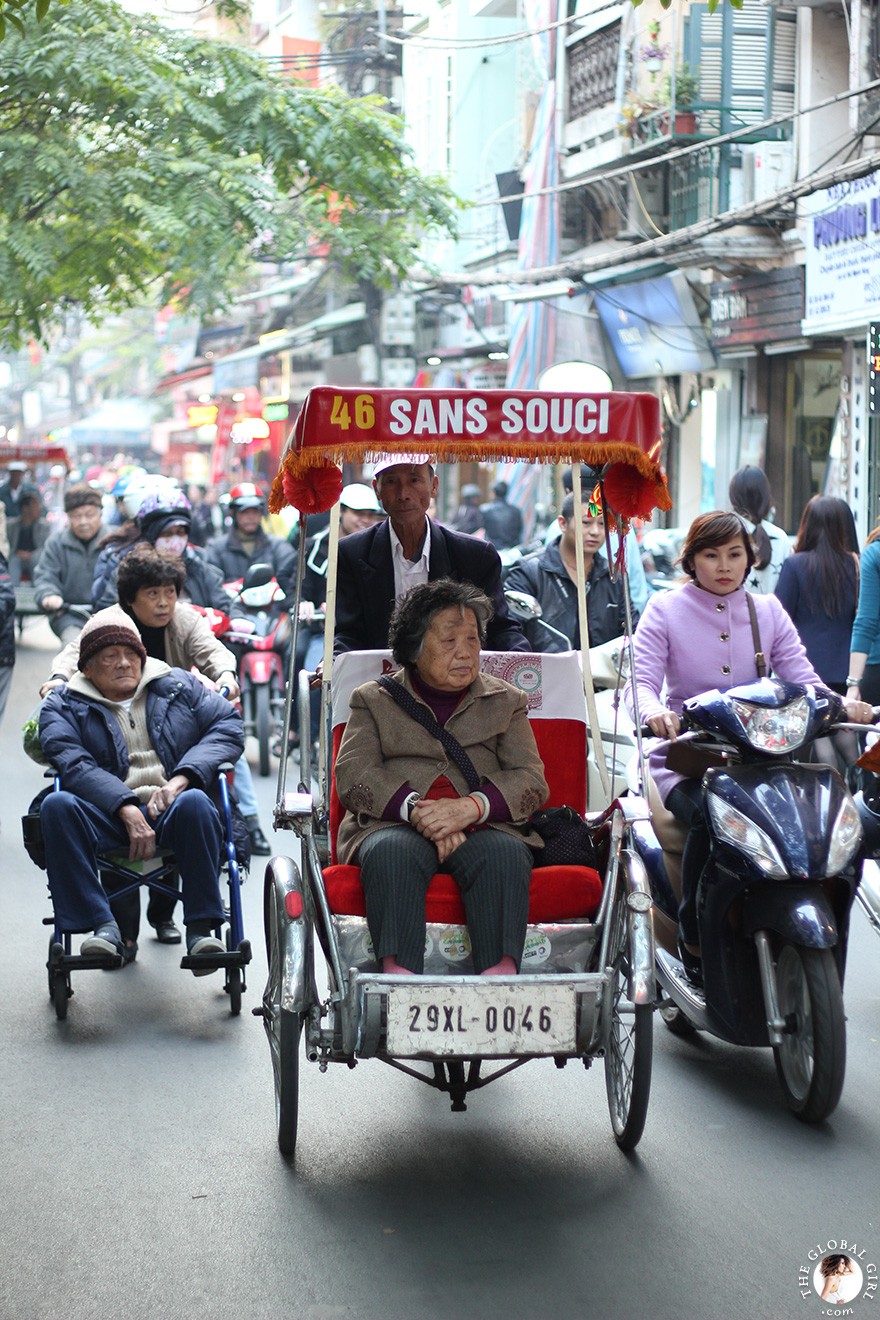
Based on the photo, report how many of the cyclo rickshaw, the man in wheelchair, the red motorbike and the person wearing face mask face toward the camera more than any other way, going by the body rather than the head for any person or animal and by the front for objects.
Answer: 4

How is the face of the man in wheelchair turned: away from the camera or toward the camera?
toward the camera

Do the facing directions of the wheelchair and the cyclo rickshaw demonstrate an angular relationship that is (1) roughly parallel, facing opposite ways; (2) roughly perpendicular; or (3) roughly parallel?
roughly parallel

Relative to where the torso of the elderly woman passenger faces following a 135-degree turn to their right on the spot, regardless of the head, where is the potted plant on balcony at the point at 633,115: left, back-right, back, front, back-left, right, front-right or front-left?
front-right

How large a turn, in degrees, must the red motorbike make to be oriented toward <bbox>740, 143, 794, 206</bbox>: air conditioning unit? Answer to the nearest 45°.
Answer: approximately 135° to its left

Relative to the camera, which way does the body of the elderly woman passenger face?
toward the camera

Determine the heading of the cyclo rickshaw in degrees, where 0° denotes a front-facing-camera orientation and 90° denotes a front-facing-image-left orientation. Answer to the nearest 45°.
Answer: approximately 0°

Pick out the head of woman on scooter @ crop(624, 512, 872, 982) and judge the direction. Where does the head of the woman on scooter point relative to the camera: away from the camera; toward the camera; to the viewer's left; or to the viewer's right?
toward the camera

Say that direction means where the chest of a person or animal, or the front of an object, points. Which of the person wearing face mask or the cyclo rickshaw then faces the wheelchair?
the person wearing face mask

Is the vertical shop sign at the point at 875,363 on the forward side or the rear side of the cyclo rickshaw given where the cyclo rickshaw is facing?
on the rear side

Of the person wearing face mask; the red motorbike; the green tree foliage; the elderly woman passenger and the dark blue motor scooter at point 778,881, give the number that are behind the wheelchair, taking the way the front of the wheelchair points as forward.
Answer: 3

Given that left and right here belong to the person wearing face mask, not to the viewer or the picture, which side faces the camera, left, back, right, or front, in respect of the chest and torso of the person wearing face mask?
front

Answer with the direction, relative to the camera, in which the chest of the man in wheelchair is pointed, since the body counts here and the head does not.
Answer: toward the camera

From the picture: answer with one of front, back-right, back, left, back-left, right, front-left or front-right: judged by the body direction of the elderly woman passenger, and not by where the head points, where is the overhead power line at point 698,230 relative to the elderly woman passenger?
back

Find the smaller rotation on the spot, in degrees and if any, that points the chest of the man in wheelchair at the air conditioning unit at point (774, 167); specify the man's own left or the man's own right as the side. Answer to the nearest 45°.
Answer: approximately 135° to the man's own left

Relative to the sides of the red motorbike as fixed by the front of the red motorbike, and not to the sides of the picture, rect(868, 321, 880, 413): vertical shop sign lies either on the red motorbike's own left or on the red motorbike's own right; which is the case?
on the red motorbike's own left

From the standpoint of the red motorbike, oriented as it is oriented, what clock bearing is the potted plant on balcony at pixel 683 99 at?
The potted plant on balcony is roughly at 7 o'clock from the red motorbike.

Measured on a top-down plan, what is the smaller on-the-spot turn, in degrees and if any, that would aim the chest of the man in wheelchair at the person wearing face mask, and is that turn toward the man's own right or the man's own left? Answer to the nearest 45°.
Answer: approximately 180°

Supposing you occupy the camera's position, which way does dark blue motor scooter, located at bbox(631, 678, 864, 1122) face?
facing the viewer and to the right of the viewer
